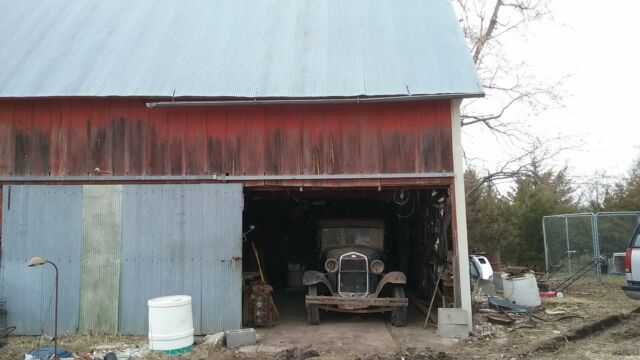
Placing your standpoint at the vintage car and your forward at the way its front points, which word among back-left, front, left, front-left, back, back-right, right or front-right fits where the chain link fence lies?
back-left

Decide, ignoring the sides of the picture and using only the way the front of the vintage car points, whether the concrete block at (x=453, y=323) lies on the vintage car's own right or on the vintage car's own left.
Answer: on the vintage car's own left

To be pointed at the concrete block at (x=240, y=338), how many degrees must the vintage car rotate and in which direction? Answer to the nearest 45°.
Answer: approximately 45° to its right

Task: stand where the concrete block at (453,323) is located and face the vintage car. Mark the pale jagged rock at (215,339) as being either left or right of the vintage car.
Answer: left

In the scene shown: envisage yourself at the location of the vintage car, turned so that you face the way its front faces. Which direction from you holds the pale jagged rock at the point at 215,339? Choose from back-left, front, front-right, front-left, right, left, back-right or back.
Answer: front-right

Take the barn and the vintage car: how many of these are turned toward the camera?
2

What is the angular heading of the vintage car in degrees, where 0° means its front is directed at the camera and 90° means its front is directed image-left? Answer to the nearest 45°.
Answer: approximately 0°

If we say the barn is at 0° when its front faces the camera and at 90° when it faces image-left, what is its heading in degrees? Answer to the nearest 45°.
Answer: approximately 0°

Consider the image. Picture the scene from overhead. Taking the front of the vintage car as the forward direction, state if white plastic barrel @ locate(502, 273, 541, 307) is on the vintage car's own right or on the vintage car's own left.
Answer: on the vintage car's own left

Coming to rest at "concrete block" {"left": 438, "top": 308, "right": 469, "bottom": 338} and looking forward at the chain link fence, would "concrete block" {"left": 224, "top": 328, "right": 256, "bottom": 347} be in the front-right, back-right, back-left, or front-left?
back-left
